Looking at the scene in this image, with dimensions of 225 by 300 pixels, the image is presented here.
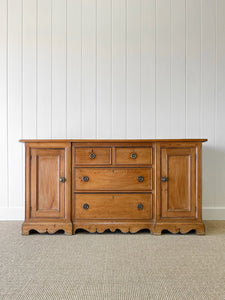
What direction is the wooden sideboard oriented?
toward the camera
